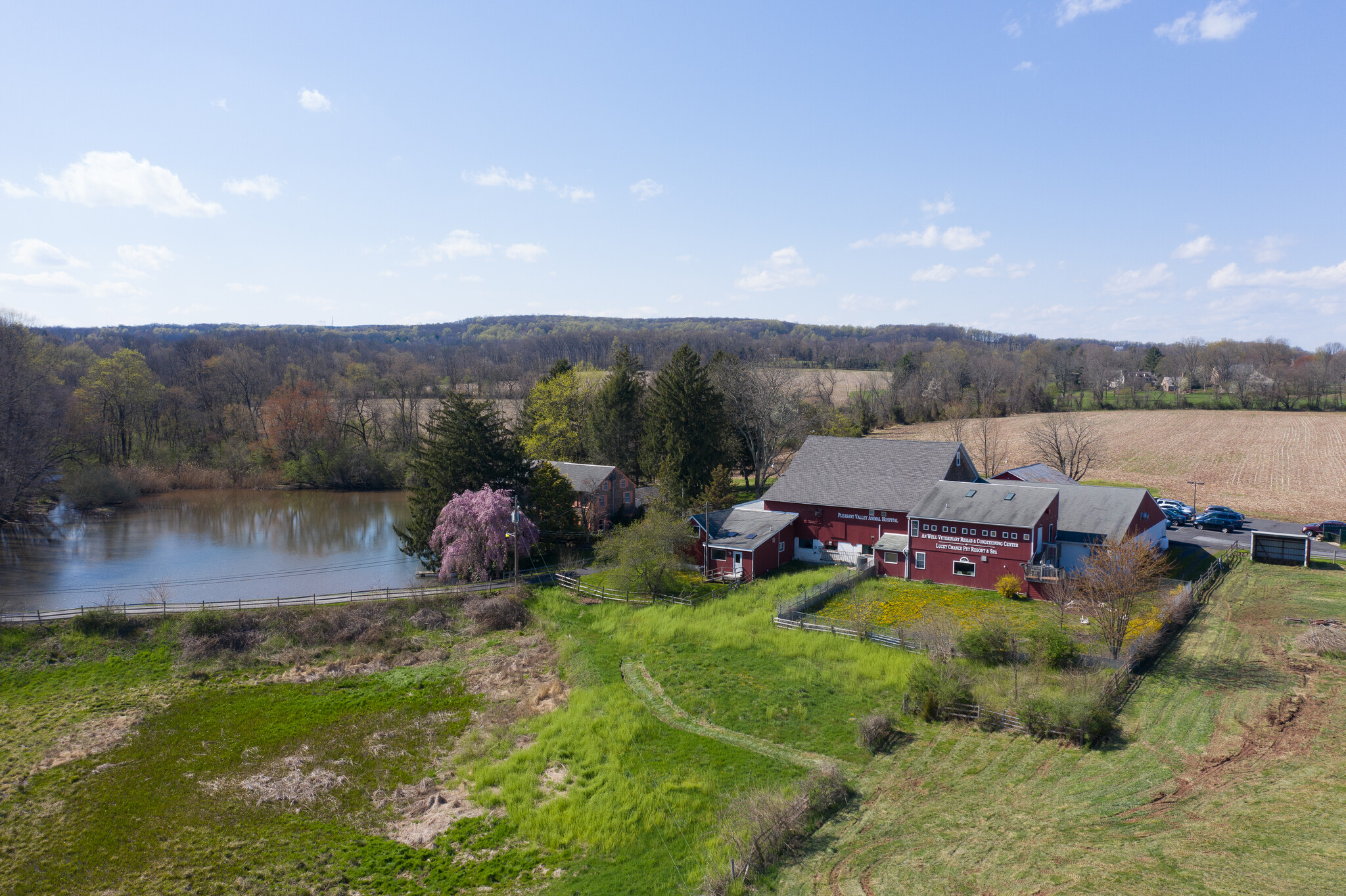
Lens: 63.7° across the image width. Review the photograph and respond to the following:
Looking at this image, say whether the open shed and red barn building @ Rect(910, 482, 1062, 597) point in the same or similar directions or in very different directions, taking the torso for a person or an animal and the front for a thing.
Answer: same or similar directions

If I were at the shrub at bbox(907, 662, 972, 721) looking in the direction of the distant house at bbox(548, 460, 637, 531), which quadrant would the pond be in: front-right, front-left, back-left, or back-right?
front-left

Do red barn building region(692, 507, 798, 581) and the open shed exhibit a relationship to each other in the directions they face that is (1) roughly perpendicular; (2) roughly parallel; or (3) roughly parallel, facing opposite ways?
roughly parallel

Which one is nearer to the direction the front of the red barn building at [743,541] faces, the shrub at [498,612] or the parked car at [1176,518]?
the shrub

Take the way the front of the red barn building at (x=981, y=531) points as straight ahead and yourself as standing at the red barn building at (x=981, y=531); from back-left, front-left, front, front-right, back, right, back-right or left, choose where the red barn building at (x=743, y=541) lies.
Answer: right

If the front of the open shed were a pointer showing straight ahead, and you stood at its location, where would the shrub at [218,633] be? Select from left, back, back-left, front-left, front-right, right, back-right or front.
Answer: front-right

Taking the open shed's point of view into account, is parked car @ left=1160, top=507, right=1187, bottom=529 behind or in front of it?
behind

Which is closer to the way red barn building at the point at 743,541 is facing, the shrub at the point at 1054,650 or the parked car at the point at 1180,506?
the shrub

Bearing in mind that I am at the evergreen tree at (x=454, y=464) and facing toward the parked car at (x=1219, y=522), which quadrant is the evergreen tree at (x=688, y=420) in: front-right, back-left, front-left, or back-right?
front-left

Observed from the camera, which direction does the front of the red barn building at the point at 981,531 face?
facing the viewer

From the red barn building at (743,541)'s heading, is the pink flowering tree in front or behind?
in front

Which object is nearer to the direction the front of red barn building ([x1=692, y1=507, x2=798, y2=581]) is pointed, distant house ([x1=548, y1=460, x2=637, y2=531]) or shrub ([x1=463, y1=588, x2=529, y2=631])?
the shrub

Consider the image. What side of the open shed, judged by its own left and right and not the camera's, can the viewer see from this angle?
front

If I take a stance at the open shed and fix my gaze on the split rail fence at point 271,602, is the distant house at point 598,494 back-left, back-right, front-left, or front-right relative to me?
front-right

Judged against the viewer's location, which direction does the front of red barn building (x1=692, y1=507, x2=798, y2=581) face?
facing the viewer and to the left of the viewer

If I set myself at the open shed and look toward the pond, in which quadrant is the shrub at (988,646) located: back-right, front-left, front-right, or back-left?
front-left

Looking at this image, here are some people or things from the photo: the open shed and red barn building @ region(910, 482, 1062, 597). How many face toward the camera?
2
